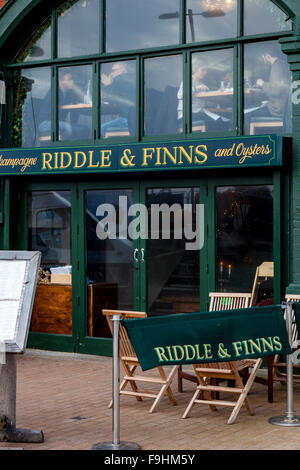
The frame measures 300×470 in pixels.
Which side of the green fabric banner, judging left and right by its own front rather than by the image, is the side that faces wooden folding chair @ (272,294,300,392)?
left

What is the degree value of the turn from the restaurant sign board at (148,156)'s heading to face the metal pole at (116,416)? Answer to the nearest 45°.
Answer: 0° — it already faces it

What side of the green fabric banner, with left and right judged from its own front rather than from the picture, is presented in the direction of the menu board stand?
right

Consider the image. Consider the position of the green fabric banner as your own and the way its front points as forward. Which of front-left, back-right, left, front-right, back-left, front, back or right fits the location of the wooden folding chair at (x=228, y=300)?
back

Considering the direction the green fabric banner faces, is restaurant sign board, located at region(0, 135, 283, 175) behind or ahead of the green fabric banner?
behind

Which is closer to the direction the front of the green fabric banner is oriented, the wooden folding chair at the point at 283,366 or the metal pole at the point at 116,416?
the metal pole

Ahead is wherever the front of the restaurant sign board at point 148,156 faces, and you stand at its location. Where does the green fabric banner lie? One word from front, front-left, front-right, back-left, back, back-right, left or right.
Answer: front

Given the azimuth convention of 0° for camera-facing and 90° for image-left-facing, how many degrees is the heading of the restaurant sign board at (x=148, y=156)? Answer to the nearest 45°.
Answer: approximately 0°

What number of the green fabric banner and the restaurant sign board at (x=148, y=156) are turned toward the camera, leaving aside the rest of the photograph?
2

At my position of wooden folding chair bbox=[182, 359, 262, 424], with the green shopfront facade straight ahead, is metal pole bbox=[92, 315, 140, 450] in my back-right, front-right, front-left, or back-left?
back-left
